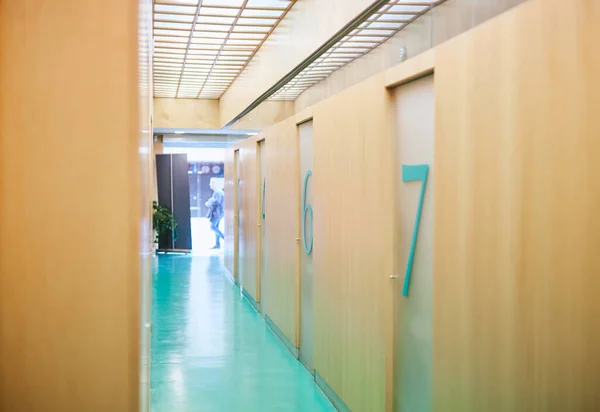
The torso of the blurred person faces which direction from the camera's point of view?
to the viewer's left
